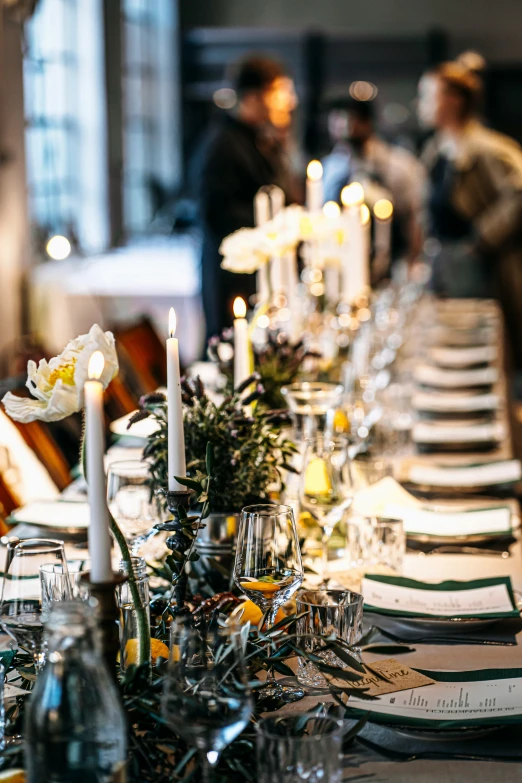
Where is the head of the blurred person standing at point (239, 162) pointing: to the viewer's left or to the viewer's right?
to the viewer's right

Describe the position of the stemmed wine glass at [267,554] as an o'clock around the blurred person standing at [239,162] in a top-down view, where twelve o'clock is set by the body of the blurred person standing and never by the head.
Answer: The stemmed wine glass is roughly at 3 o'clock from the blurred person standing.

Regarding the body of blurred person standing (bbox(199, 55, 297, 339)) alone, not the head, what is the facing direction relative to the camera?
to the viewer's right

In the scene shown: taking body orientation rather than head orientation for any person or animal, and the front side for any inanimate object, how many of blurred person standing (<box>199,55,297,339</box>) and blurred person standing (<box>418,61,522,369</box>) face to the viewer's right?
1

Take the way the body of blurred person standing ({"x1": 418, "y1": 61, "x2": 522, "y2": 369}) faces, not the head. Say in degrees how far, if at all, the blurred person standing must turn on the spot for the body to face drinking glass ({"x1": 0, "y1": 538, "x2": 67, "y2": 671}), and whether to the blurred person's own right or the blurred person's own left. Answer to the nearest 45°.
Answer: approximately 45° to the blurred person's own left

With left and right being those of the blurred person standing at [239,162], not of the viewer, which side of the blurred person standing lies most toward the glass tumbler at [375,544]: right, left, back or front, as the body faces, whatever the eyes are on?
right

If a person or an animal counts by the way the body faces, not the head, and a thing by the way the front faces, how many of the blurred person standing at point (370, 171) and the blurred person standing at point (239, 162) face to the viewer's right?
1

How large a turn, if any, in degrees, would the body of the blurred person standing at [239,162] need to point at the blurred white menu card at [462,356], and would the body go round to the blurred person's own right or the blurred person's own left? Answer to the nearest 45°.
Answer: approximately 45° to the blurred person's own right

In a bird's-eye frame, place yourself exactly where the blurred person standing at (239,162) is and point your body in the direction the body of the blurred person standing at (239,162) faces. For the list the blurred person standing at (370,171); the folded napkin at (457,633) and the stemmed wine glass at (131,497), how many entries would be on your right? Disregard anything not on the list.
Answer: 2
